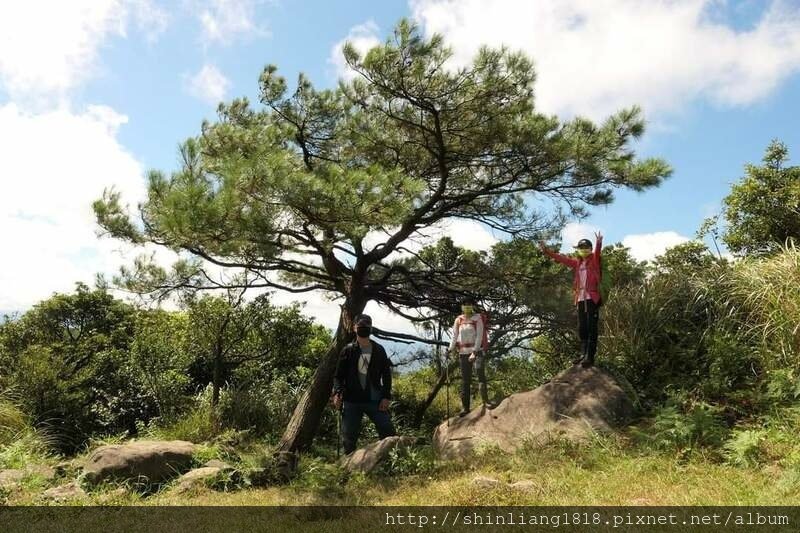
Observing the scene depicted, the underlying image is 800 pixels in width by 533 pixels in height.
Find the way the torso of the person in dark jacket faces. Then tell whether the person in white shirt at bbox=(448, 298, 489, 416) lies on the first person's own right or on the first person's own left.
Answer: on the first person's own left

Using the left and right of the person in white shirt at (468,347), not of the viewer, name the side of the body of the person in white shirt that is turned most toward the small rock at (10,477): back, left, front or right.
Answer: right

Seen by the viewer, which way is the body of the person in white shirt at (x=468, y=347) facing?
toward the camera

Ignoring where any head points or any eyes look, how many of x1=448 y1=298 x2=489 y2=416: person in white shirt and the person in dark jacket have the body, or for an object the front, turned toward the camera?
2

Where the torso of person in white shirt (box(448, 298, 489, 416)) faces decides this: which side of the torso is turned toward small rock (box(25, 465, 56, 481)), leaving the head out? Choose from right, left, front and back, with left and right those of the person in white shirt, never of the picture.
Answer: right

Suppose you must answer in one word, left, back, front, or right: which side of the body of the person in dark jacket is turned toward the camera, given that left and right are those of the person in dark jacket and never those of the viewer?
front

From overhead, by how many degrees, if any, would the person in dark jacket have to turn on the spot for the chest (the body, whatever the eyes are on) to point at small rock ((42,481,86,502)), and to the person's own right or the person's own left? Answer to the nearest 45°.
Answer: approximately 90° to the person's own right

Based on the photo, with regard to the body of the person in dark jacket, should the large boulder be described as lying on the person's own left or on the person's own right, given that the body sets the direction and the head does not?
on the person's own left

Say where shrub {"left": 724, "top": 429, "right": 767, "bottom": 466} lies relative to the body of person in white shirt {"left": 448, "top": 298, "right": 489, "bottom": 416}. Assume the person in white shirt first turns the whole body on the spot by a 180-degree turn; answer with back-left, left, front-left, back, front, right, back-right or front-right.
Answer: back-right

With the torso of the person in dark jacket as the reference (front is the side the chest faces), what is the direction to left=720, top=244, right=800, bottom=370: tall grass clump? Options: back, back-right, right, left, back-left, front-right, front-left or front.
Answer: left

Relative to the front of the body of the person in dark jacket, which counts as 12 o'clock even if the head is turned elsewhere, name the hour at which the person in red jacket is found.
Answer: The person in red jacket is roughly at 9 o'clock from the person in dark jacket.
